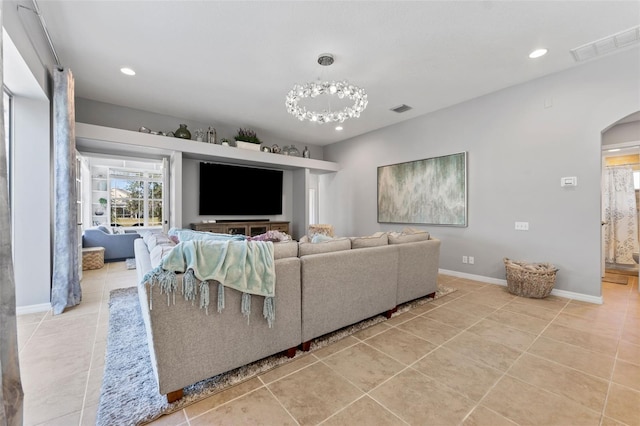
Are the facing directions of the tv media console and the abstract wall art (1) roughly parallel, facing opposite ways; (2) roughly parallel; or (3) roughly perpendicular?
roughly perpendicular

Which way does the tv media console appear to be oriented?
toward the camera

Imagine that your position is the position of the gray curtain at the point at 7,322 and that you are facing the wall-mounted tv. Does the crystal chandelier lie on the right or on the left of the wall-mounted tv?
right

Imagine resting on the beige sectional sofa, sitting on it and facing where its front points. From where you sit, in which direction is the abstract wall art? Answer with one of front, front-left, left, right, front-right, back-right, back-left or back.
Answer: right

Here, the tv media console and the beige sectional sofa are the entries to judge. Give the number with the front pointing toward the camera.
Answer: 1

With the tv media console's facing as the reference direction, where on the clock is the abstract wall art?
The abstract wall art is roughly at 10 o'clock from the tv media console.

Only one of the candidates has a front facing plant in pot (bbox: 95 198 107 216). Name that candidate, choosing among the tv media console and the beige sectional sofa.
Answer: the beige sectional sofa

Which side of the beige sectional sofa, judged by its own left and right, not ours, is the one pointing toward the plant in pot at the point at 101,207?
front

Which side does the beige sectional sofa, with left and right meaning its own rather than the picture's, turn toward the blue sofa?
front

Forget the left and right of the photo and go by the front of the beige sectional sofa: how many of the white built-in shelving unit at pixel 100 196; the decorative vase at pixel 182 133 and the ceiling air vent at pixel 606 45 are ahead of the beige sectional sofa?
2

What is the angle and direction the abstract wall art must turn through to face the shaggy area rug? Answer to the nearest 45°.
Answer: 0° — it already faces it

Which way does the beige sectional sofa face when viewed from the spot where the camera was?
facing away from the viewer and to the left of the viewer

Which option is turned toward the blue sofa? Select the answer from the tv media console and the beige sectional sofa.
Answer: the beige sectional sofa

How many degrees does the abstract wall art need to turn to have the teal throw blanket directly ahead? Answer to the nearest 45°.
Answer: approximately 45° to its left

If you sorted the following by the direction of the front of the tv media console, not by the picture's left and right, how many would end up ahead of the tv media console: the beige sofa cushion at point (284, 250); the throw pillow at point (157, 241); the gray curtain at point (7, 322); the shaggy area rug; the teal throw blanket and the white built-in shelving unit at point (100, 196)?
5

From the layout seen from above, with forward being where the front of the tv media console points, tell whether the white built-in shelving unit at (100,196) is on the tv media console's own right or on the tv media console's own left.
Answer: on the tv media console's own right
